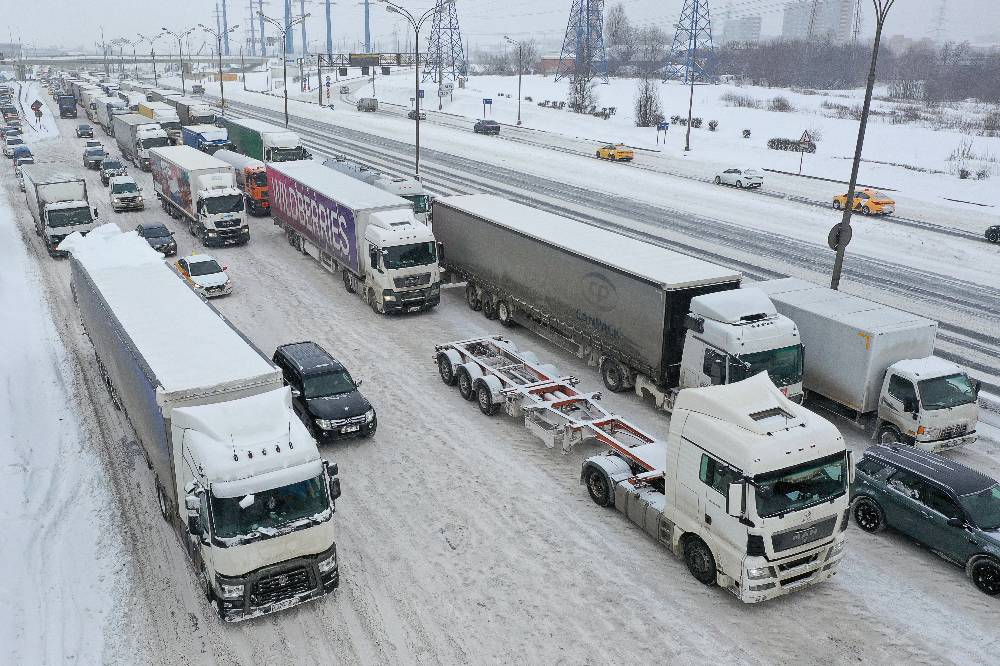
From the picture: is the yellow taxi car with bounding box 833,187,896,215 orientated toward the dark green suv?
no

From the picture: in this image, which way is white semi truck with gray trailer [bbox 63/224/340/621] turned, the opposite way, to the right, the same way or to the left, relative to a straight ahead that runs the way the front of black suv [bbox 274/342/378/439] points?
the same way

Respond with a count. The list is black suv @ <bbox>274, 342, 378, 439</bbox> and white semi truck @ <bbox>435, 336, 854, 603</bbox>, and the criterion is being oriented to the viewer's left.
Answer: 0

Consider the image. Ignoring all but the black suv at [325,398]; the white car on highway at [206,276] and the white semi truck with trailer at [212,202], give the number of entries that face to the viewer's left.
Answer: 0

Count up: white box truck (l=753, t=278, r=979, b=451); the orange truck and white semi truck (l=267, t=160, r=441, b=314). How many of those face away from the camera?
0

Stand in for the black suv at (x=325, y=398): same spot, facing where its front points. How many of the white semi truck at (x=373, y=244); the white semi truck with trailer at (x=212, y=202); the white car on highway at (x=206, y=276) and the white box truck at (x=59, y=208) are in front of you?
0

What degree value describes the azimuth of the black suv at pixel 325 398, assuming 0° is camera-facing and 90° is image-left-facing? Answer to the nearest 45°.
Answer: approximately 315°

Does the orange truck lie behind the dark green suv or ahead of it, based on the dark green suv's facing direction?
behind

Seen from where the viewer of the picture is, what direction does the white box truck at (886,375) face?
facing the viewer and to the right of the viewer

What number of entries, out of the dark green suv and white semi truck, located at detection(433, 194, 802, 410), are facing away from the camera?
0

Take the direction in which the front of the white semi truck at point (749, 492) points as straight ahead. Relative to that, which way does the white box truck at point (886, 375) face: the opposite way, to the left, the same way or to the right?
the same way

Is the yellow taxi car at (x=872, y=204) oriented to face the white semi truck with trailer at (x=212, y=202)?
no

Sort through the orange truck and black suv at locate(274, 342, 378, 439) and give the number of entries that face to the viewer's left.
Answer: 0

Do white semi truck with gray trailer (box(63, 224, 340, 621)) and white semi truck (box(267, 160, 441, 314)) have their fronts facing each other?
no

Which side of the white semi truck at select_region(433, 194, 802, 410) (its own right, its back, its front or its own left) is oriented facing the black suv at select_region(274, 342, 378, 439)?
right

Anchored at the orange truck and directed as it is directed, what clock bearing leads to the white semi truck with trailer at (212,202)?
The white semi truck with trailer is roughly at 2 o'clock from the orange truck.

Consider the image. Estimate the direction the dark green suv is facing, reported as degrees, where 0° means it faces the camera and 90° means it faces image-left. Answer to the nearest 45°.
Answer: approximately 315°

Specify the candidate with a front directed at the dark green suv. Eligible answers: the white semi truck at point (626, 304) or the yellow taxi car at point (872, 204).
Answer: the white semi truck

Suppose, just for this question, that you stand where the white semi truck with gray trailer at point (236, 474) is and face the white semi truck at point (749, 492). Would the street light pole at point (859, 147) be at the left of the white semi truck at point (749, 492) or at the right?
left

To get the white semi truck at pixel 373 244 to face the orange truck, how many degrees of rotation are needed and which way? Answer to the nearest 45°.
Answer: approximately 135° to its left

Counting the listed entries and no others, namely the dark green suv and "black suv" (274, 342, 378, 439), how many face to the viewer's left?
0

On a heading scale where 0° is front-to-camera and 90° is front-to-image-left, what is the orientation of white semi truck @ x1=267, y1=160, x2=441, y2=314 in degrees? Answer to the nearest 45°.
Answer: approximately 315°
